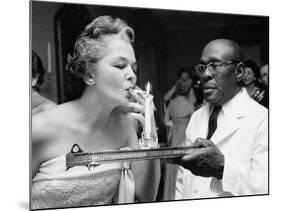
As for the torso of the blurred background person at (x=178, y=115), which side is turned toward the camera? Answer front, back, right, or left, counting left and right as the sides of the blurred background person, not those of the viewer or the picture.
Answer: front

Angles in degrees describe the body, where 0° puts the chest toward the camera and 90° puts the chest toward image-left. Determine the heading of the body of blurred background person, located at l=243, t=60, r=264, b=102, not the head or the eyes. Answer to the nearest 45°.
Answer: approximately 45°

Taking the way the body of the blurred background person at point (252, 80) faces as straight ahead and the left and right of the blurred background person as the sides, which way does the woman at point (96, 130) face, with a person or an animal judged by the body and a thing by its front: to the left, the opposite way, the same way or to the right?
to the left

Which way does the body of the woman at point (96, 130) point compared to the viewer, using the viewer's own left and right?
facing the viewer and to the right of the viewer

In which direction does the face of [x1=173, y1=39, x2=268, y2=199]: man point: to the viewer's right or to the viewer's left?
to the viewer's left

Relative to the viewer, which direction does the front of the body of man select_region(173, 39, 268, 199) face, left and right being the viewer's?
facing the viewer and to the left of the viewer

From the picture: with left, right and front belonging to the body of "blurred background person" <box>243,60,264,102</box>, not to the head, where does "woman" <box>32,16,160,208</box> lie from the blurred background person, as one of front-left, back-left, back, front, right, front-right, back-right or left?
front

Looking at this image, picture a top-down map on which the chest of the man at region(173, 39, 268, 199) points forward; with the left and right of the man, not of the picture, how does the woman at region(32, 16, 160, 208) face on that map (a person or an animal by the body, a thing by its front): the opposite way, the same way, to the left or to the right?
to the left

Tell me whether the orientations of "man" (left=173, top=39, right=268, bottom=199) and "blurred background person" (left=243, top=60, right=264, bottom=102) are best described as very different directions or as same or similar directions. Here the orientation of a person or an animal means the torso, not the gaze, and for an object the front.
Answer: same or similar directions

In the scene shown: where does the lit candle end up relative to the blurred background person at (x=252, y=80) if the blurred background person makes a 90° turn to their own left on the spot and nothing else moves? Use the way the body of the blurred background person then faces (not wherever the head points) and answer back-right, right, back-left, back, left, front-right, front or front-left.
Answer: right
